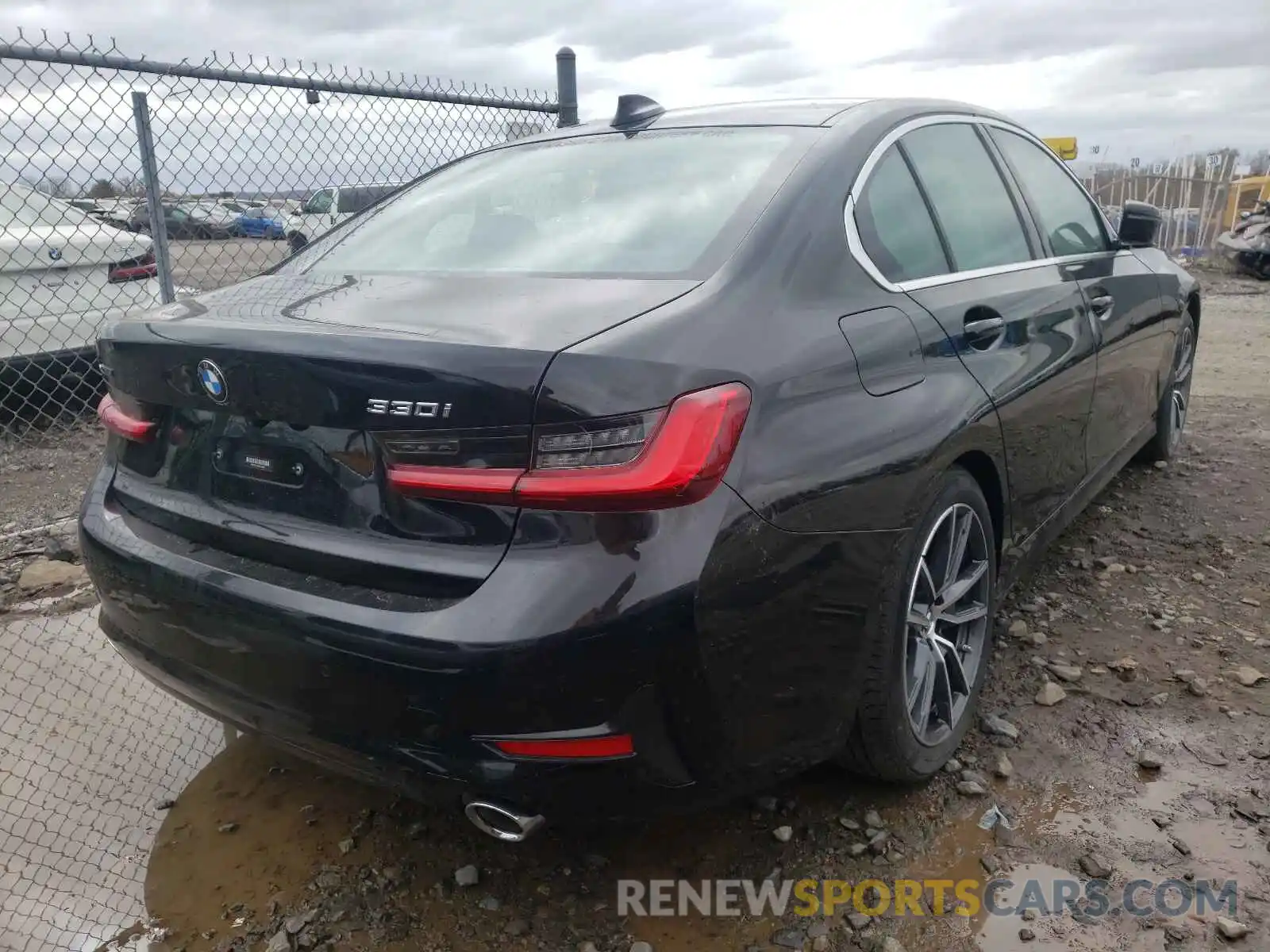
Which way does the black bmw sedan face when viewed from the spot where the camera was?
facing away from the viewer and to the right of the viewer

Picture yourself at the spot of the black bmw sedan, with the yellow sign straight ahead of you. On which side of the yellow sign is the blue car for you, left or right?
left

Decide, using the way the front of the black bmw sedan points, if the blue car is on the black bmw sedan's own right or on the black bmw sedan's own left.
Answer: on the black bmw sedan's own left

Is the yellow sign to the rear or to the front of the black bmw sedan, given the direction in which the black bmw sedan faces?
to the front

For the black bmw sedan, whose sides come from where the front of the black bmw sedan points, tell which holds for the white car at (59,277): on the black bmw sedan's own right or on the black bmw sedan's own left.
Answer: on the black bmw sedan's own left

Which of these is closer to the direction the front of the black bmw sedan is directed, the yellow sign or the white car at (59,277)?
the yellow sign

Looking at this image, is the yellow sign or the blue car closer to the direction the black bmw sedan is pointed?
the yellow sign
